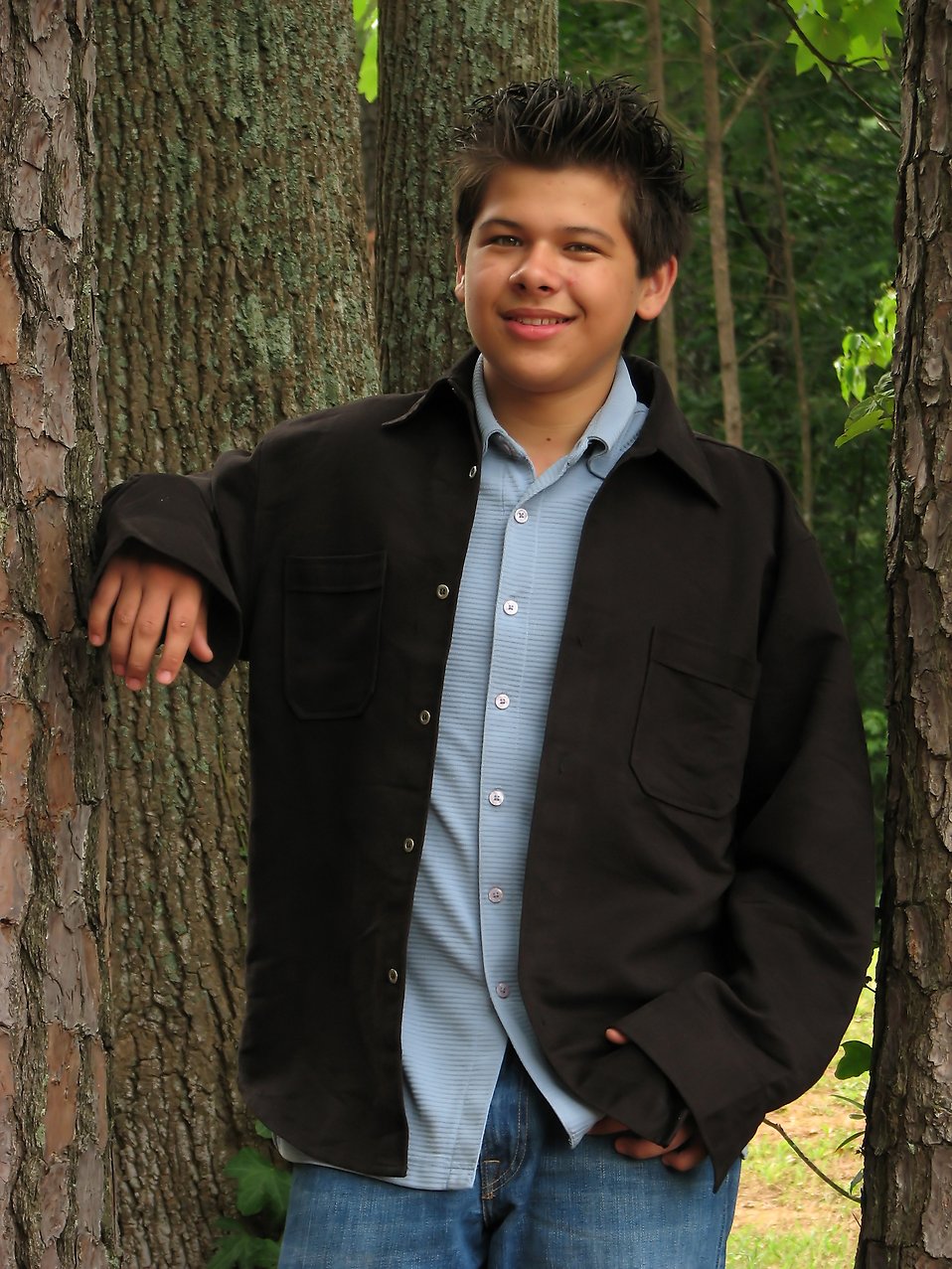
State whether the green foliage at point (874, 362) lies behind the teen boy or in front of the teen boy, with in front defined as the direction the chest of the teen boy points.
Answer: behind

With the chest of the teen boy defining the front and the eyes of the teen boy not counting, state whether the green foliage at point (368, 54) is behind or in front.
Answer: behind

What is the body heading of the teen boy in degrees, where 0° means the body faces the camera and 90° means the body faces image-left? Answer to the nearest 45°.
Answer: approximately 0°

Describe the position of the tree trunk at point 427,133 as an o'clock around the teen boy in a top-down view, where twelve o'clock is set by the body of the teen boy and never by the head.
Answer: The tree trunk is roughly at 6 o'clock from the teen boy.

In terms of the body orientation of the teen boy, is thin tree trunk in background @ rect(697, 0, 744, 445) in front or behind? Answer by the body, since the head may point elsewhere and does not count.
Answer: behind

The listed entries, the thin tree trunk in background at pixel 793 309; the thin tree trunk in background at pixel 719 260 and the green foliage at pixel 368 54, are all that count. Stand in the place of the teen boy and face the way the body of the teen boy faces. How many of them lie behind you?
3

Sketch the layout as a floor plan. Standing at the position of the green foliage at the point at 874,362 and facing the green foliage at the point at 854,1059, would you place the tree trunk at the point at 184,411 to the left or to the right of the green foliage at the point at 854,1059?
right
